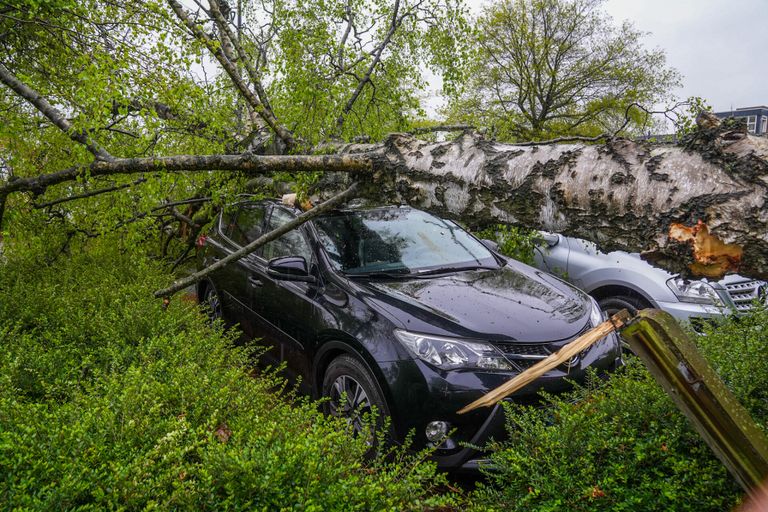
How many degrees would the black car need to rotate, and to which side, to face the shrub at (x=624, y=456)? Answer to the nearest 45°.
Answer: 0° — it already faces it

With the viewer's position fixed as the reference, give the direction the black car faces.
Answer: facing the viewer and to the right of the viewer

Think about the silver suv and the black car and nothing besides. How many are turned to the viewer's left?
0

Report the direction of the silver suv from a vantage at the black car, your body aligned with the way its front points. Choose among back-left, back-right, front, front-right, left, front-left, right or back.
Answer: left

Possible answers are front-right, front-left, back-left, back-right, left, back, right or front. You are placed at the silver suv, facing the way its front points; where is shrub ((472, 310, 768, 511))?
front-right

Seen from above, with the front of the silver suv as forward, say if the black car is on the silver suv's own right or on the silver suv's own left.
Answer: on the silver suv's own right

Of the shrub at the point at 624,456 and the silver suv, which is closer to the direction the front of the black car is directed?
the shrub

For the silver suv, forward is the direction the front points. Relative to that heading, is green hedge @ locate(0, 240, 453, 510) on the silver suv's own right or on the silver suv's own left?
on the silver suv's own right

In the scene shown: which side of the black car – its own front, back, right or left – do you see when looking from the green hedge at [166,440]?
right
